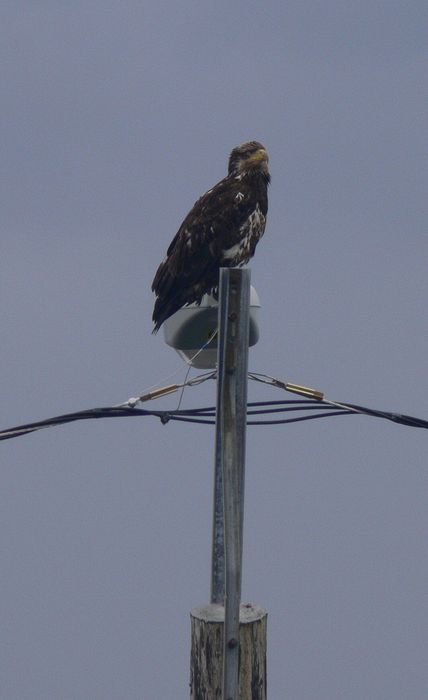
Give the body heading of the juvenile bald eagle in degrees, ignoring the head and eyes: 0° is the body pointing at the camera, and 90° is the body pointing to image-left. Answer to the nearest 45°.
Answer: approximately 270°
